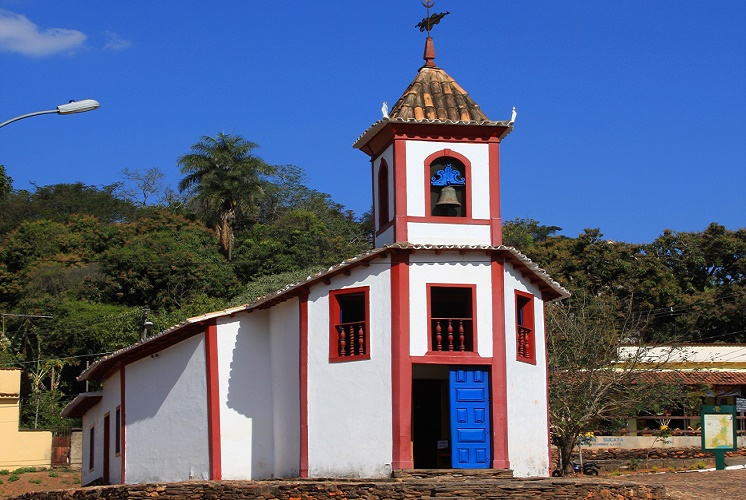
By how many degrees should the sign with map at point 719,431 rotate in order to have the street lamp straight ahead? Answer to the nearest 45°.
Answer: approximately 45° to its right

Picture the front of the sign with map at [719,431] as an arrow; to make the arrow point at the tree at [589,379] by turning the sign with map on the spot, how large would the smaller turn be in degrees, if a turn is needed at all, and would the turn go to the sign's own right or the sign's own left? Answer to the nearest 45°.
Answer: approximately 135° to the sign's own right

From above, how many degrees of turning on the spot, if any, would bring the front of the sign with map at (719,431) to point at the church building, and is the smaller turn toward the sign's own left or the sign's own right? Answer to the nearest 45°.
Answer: approximately 45° to the sign's own right

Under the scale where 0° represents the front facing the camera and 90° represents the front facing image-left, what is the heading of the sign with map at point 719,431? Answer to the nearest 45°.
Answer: approximately 0°
